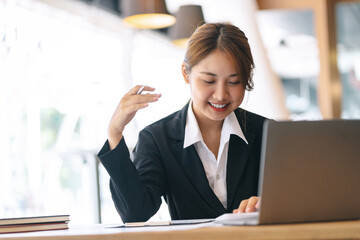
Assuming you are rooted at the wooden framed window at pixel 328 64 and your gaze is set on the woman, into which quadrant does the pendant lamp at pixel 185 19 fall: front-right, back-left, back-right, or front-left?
front-right

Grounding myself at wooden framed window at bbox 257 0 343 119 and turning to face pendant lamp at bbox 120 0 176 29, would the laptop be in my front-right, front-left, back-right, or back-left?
front-left

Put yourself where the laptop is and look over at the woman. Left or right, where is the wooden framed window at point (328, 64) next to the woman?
right

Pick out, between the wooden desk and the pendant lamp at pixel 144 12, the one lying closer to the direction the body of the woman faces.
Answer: the wooden desk

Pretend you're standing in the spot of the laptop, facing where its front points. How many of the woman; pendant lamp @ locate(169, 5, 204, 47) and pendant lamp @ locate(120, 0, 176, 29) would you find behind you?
0

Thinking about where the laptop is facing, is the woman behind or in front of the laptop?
in front

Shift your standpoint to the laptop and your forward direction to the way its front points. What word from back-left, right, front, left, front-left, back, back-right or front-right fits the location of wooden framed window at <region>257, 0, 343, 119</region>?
front-right

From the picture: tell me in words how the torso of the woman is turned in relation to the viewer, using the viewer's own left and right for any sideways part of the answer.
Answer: facing the viewer and to the right of the viewer

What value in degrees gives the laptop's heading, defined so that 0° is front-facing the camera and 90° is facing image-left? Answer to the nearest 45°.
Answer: approximately 135°

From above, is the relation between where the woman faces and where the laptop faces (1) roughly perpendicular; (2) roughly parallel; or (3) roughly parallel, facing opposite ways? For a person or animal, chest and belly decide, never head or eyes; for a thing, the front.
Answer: roughly parallel, facing opposite ways

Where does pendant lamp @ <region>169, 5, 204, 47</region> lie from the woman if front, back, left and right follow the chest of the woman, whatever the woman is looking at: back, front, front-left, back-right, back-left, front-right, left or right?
back-left

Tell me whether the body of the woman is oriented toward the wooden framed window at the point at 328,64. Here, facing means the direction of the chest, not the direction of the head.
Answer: no
